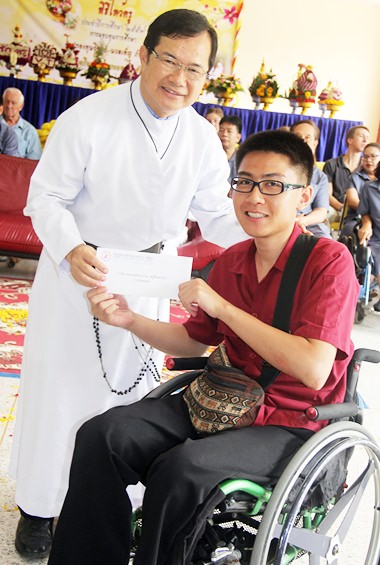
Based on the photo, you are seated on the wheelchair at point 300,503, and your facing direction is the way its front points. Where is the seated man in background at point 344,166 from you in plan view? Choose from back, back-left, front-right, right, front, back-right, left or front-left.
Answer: back-right

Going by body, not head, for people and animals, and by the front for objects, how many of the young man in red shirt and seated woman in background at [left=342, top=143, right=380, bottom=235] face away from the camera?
0

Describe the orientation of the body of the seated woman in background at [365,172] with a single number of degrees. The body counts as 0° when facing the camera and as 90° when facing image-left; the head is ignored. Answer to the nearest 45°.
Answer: approximately 45°

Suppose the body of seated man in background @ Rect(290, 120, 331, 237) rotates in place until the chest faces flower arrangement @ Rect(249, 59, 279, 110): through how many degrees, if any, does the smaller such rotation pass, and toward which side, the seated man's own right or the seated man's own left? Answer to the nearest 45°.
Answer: approximately 135° to the seated man's own right

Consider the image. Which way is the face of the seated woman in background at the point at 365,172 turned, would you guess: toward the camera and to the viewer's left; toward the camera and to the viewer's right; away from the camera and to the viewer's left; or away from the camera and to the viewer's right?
toward the camera and to the viewer's left

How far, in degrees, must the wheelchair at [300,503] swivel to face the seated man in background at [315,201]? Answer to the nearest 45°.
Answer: approximately 135° to its right

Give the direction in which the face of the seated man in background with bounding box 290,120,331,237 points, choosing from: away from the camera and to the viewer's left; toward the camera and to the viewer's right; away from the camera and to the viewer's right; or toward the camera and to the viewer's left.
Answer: toward the camera and to the viewer's left

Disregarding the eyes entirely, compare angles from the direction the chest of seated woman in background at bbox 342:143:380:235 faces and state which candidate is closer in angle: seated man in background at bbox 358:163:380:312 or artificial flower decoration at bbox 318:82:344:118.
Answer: the seated man in background

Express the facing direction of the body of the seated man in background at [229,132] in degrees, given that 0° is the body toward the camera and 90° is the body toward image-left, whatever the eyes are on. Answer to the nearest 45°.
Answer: approximately 45°

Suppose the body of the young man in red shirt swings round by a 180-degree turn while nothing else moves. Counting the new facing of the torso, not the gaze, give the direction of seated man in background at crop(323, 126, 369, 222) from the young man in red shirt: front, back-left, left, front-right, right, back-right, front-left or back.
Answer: front-left

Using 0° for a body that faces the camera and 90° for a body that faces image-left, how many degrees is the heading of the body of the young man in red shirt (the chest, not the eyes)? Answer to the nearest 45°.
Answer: approximately 45°
